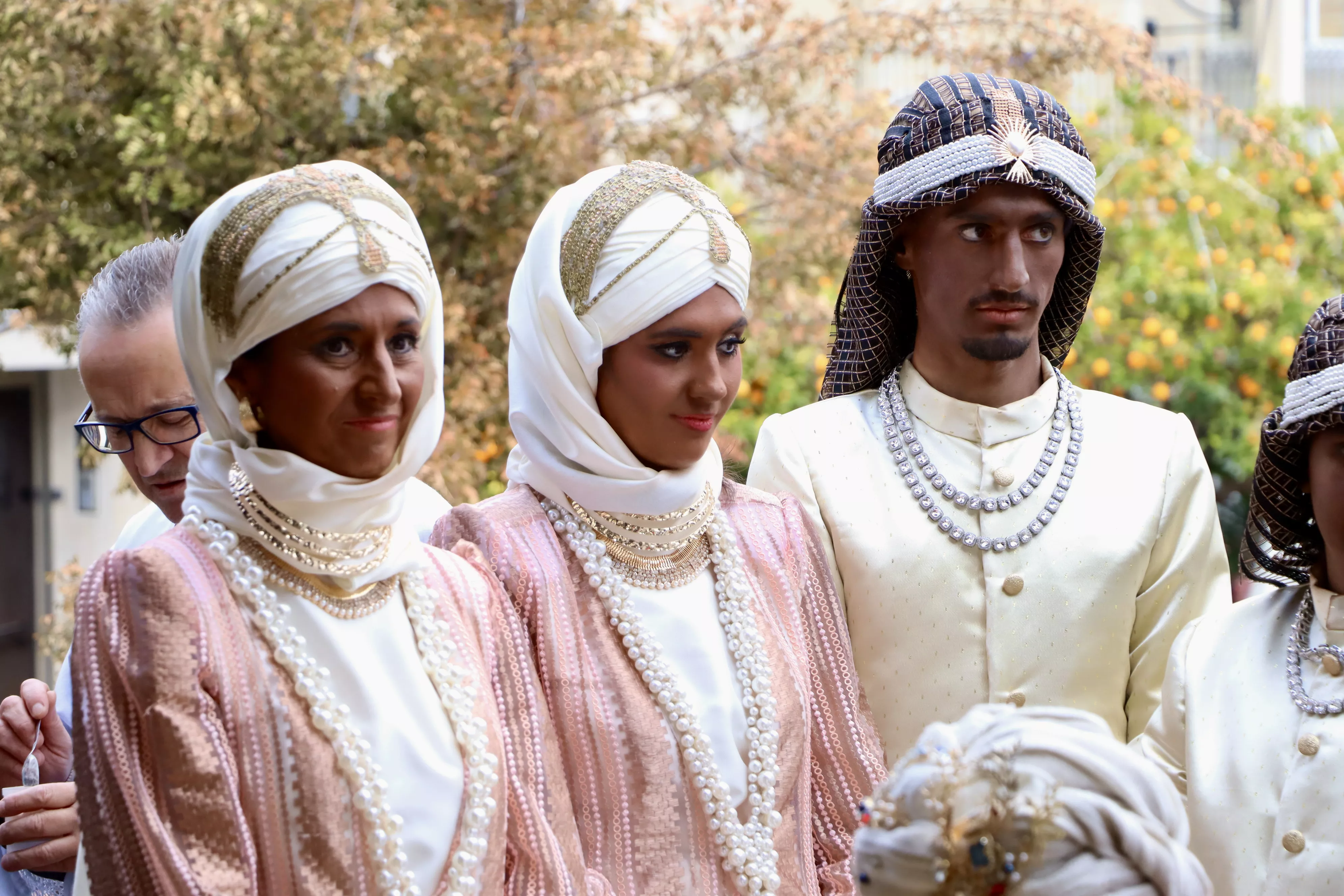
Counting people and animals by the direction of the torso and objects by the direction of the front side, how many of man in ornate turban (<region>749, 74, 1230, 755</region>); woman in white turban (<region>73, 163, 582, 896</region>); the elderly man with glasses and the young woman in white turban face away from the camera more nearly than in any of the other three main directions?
0

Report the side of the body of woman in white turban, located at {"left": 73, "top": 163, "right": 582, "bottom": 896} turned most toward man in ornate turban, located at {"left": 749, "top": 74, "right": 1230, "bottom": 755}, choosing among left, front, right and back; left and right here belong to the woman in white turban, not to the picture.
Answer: left

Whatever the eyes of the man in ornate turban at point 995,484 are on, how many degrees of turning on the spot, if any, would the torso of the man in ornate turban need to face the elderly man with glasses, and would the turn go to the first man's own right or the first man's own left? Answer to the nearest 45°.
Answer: approximately 90° to the first man's own right

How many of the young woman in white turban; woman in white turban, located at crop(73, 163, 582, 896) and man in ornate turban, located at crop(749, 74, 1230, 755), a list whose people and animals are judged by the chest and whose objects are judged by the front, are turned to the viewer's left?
0

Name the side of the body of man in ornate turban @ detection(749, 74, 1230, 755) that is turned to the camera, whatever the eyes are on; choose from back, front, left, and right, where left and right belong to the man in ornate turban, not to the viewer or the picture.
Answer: front

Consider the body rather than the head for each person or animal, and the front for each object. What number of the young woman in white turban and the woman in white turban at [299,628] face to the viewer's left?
0

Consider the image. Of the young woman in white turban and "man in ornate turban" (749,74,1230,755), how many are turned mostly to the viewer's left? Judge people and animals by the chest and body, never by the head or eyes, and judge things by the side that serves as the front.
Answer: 0

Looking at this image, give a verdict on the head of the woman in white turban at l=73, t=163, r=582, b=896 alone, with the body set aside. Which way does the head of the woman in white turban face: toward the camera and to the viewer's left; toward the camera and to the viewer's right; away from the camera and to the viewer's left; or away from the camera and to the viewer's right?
toward the camera and to the viewer's right

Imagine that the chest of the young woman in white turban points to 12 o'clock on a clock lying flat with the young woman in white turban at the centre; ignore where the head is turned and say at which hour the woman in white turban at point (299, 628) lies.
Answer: The woman in white turban is roughly at 3 o'clock from the young woman in white turban.

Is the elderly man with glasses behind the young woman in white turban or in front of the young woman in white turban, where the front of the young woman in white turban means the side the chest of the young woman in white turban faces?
behind

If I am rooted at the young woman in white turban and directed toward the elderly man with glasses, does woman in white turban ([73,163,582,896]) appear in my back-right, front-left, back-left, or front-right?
front-left

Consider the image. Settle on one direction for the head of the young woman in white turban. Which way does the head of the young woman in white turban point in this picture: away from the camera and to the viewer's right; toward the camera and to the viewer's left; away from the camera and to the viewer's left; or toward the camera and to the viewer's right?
toward the camera and to the viewer's right

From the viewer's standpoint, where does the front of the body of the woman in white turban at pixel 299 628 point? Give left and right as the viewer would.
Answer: facing the viewer and to the right of the viewer

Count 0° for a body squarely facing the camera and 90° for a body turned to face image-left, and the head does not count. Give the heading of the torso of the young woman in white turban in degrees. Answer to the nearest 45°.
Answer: approximately 315°

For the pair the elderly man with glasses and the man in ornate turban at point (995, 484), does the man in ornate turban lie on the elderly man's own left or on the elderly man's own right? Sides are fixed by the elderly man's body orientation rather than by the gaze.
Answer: on the elderly man's own left
